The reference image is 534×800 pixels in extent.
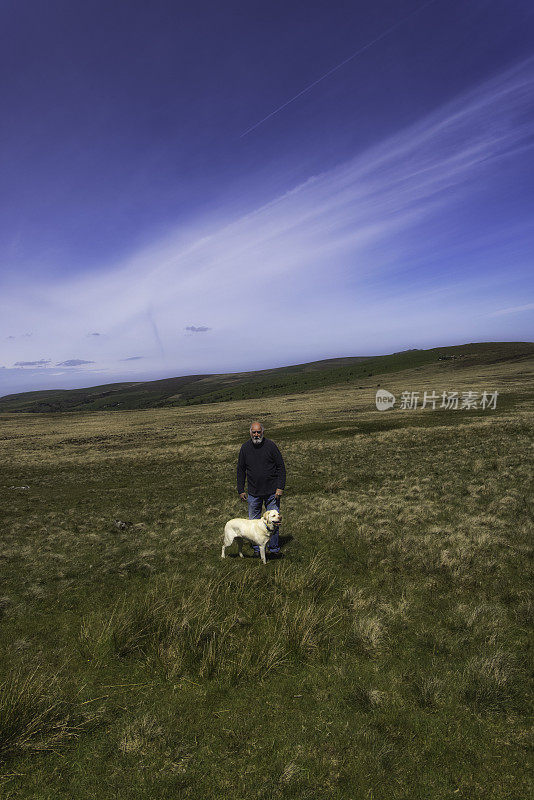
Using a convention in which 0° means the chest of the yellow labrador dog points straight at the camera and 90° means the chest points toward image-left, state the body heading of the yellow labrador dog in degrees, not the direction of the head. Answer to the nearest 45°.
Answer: approximately 270°
